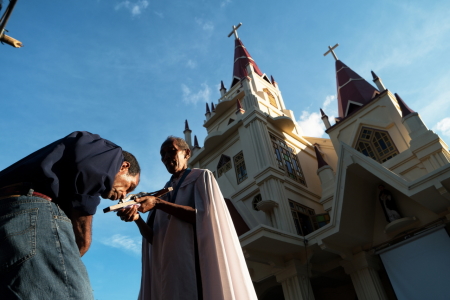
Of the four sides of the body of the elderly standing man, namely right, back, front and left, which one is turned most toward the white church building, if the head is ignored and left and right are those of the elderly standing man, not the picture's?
back

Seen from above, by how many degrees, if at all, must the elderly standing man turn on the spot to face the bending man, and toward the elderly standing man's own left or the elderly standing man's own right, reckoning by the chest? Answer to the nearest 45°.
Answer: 0° — they already face them

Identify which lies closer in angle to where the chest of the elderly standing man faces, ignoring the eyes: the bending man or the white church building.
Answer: the bending man

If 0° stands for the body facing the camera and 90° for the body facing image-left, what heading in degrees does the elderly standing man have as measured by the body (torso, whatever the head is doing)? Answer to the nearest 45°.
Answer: approximately 45°
